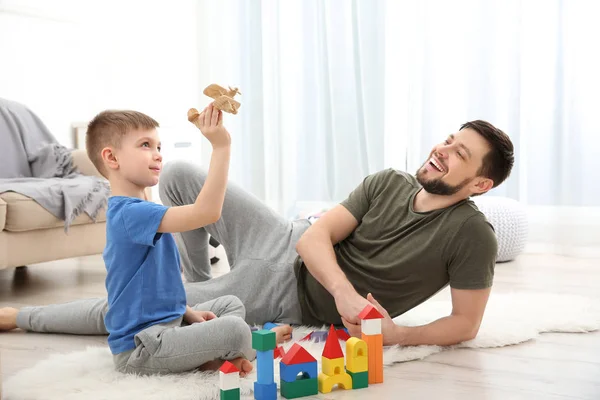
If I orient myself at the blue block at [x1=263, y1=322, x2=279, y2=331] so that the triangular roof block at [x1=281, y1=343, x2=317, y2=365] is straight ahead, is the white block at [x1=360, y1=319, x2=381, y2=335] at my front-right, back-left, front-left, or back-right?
front-left

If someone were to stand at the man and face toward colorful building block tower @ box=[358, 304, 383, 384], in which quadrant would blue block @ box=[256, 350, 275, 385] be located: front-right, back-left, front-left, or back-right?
front-right

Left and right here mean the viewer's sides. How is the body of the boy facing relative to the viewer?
facing to the right of the viewer
